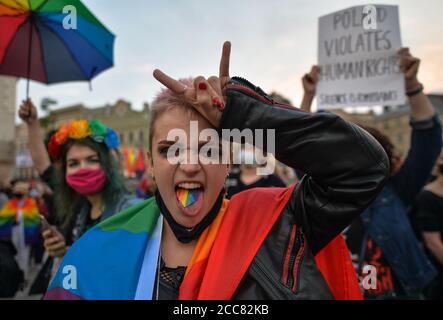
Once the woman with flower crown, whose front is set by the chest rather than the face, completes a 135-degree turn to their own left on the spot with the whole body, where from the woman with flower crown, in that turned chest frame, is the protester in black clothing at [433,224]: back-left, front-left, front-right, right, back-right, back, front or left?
front-right

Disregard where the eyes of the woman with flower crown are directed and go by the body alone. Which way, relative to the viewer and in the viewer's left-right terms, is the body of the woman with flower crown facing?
facing the viewer

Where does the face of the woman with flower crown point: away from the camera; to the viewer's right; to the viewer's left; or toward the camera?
toward the camera
